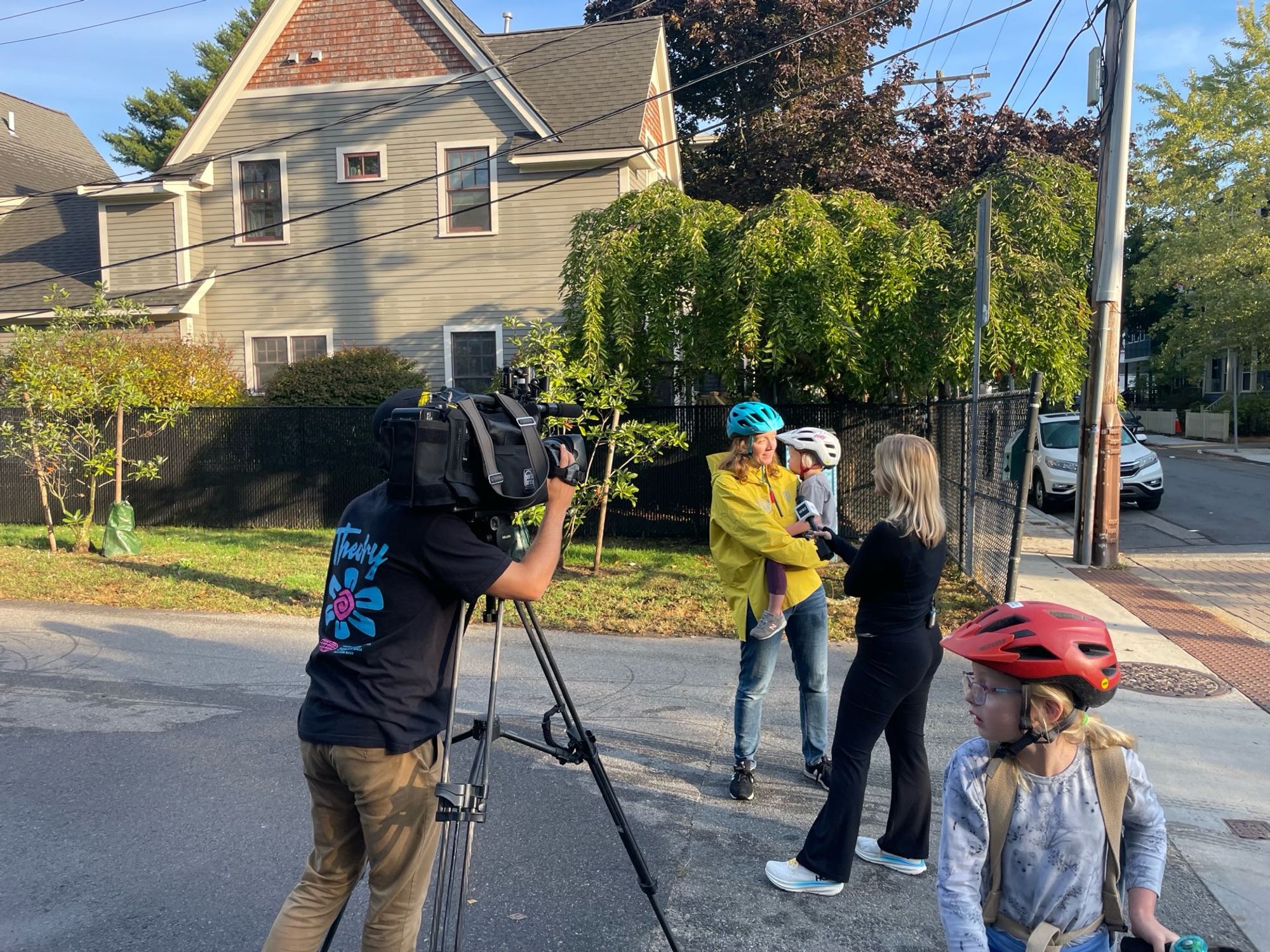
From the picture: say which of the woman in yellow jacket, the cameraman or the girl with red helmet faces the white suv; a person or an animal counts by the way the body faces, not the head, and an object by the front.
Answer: the cameraman

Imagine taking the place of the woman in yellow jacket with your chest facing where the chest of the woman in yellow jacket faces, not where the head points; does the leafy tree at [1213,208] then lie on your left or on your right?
on your left

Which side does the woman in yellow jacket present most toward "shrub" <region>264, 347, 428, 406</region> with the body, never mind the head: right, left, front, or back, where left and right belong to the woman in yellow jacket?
back

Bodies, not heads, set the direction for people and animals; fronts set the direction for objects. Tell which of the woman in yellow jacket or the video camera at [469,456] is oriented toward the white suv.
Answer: the video camera

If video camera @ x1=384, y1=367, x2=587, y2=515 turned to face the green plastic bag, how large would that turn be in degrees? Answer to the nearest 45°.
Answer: approximately 90° to its left

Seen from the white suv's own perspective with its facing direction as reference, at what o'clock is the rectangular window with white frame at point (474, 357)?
The rectangular window with white frame is roughly at 4 o'clock from the white suv.

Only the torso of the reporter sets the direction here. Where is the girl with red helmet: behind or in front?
behind

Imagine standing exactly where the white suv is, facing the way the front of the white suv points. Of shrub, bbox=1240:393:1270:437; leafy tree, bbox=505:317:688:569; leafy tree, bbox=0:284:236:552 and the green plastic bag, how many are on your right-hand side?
3

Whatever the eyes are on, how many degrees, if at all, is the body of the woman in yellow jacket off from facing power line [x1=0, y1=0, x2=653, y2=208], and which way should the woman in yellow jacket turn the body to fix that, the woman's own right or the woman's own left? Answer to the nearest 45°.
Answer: approximately 180°

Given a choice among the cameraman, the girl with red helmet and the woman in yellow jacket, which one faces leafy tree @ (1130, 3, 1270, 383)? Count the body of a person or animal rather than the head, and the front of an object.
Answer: the cameraman

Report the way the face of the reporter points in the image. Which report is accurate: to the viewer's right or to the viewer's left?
to the viewer's left

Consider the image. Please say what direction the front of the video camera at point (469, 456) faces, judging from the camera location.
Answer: facing away from the viewer and to the right of the viewer
